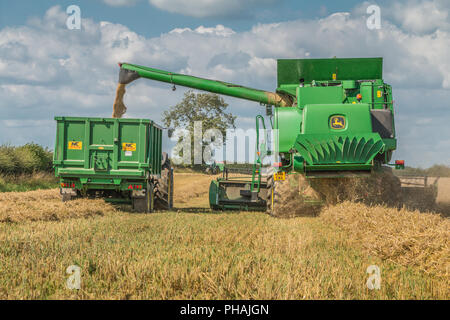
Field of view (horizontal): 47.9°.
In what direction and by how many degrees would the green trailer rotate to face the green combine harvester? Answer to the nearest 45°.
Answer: approximately 135° to its right

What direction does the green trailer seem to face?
away from the camera

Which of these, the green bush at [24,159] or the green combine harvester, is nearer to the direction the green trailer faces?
the green bush

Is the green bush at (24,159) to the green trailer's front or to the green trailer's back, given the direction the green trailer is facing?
to the front
